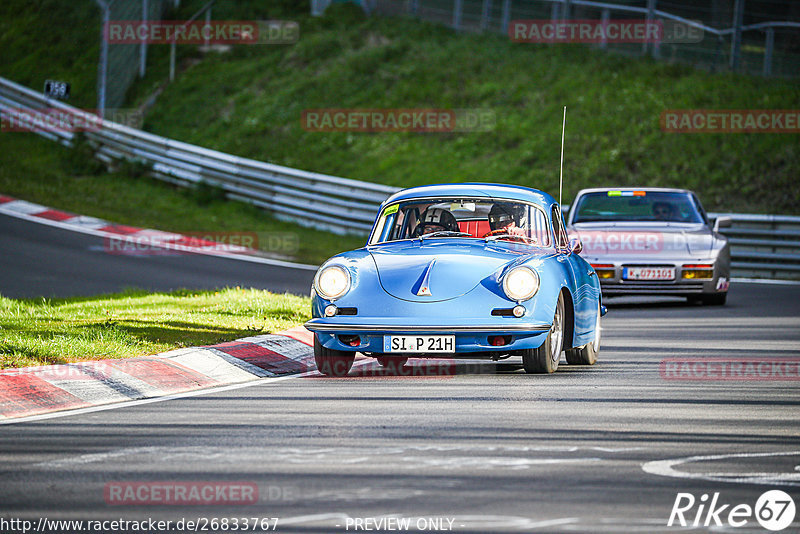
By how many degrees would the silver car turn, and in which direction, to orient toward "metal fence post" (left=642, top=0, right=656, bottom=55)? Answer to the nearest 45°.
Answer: approximately 180°

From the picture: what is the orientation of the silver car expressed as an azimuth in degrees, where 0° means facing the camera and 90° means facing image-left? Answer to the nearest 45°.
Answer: approximately 0°

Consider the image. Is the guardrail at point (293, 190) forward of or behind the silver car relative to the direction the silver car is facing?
behind

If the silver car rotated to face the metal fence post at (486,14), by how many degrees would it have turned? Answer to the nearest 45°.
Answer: approximately 180°

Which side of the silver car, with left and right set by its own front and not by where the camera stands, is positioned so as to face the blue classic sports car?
front

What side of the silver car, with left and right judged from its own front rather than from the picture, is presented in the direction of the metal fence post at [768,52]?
back

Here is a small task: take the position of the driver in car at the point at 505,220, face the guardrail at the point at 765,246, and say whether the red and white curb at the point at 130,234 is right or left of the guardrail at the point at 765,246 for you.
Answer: left

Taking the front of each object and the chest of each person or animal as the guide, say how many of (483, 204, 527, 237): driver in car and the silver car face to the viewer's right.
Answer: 0

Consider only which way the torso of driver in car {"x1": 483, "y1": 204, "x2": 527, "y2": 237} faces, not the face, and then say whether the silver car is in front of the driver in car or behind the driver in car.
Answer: behind

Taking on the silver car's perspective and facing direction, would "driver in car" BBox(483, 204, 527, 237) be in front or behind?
in front

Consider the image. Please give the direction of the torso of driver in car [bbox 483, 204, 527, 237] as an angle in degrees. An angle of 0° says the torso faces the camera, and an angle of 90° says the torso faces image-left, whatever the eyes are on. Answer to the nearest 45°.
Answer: approximately 45°

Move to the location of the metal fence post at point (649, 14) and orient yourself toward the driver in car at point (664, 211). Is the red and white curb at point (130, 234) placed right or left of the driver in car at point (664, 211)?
right
